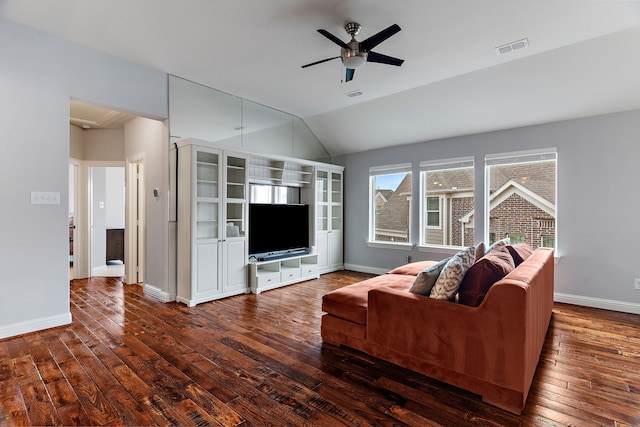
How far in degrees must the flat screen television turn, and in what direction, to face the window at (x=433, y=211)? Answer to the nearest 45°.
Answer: approximately 45° to its left

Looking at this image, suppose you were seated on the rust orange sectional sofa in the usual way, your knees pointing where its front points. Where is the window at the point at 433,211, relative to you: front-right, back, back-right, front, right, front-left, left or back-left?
front-right

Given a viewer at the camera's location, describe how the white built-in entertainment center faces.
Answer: facing the viewer and to the right of the viewer

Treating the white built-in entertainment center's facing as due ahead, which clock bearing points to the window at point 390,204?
The window is roughly at 10 o'clock from the white built-in entertainment center.

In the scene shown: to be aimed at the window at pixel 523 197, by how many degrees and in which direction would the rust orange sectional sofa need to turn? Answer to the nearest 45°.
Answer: approximately 45° to its right

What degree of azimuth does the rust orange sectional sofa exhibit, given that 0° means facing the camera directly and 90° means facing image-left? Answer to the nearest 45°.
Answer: approximately 135°

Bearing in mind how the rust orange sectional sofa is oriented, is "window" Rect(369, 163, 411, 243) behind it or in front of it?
in front

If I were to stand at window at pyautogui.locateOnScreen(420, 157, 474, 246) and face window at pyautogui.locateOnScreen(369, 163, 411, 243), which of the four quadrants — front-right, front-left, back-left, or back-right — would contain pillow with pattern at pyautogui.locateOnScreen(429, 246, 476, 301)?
back-left

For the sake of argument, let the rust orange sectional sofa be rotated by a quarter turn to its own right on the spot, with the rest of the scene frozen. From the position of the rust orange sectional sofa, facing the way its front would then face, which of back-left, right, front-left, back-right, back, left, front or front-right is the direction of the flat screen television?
left

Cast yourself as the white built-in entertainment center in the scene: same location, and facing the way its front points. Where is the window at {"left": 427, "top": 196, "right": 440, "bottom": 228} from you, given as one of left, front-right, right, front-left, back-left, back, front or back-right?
front-left

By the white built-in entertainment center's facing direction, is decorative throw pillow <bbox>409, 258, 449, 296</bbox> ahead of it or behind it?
ahead

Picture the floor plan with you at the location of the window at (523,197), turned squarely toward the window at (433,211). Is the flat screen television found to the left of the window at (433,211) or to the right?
left

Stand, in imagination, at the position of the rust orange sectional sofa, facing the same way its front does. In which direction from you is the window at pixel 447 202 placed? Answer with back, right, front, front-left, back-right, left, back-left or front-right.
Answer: front-right

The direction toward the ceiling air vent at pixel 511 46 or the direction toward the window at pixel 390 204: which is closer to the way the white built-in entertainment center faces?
the ceiling air vent

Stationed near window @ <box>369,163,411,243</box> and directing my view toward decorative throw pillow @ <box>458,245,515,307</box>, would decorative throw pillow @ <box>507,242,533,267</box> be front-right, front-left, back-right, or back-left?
front-left
